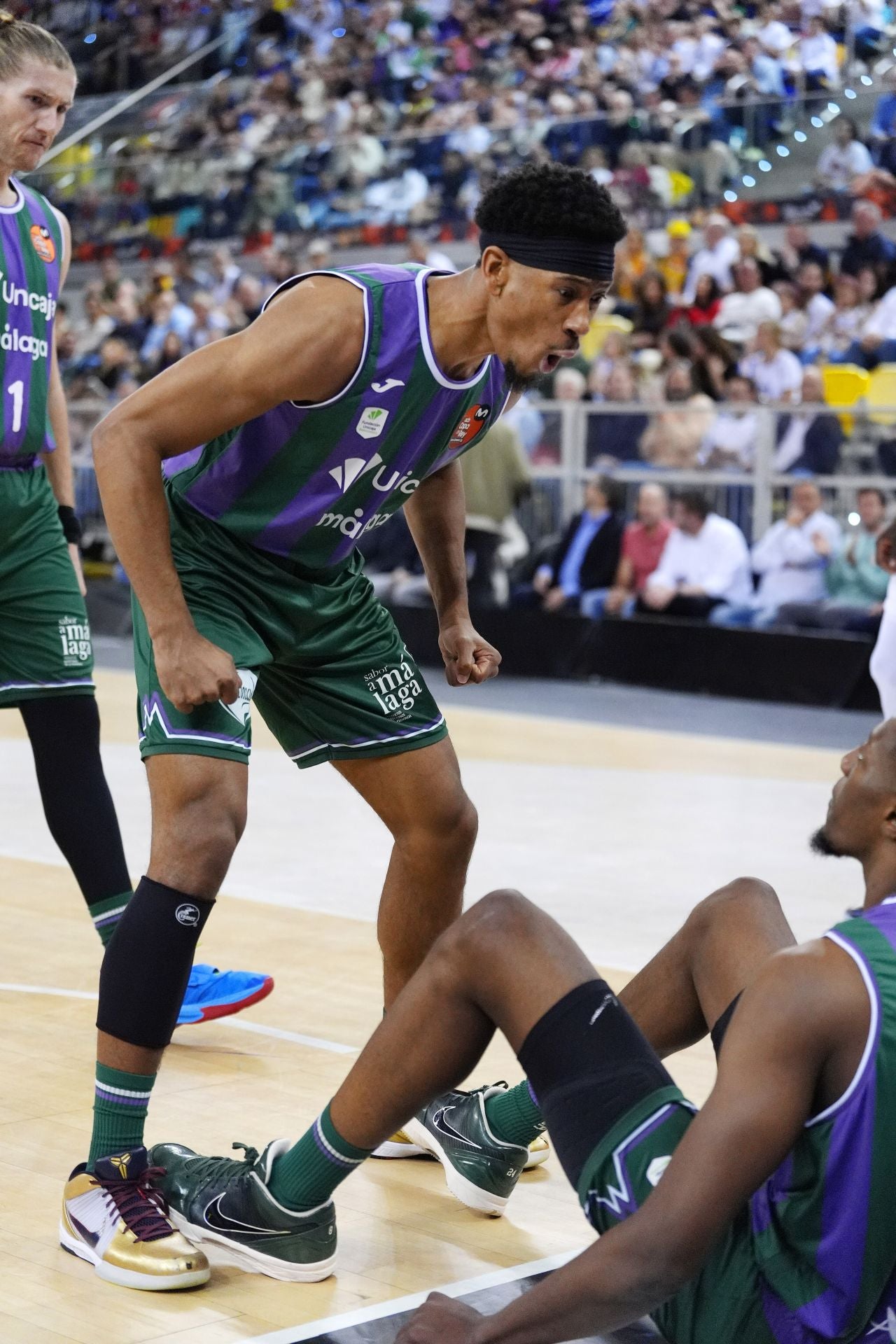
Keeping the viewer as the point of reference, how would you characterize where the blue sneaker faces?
facing to the right of the viewer

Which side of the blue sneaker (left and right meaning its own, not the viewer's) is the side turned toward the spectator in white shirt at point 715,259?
left

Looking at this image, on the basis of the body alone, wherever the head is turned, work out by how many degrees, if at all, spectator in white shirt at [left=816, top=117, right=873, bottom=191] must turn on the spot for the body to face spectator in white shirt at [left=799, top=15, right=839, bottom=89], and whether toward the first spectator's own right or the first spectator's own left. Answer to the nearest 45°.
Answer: approximately 135° to the first spectator's own right

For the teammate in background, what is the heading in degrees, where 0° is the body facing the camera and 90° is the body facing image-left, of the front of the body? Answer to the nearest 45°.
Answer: approximately 315°

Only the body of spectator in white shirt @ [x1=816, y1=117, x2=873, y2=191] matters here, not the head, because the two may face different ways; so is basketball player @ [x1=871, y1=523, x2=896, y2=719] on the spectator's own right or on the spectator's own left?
on the spectator's own left

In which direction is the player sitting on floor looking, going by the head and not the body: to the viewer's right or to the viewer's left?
to the viewer's left

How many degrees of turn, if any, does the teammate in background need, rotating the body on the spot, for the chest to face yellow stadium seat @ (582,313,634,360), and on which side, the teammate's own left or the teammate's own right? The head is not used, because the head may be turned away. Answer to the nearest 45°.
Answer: approximately 135° to the teammate's own left

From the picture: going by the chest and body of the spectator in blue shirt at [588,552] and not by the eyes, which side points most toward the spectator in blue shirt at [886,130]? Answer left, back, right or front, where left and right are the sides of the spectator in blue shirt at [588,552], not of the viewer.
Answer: back

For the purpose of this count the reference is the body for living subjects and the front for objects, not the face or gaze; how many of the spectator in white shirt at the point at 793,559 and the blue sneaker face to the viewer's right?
1
